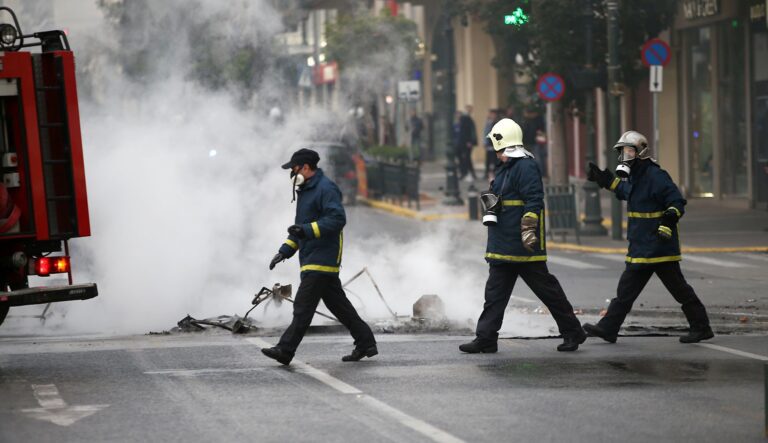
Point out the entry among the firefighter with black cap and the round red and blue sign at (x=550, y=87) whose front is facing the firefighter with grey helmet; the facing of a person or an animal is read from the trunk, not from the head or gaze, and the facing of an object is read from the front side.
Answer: the round red and blue sign

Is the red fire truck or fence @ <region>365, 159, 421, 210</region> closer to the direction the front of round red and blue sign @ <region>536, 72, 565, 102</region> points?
the red fire truck

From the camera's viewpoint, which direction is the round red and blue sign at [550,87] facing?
toward the camera

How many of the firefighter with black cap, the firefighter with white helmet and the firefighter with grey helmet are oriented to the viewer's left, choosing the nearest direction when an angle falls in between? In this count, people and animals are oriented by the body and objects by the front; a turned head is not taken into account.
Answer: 3

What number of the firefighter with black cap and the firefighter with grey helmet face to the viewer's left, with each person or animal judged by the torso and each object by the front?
2

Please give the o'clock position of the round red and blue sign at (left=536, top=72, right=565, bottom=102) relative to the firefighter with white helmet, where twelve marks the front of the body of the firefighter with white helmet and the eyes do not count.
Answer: The round red and blue sign is roughly at 3 o'clock from the firefighter with white helmet.

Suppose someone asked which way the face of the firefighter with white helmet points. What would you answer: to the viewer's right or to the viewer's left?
to the viewer's left

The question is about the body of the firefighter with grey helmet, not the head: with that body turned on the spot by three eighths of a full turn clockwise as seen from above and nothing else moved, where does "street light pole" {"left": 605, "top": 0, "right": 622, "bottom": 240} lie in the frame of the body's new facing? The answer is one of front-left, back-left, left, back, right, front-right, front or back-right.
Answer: front-left

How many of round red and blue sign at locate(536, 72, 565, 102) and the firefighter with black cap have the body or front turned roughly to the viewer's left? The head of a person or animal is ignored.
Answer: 1

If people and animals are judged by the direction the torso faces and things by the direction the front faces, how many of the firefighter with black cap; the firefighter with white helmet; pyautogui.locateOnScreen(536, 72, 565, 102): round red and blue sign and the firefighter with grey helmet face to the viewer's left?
3

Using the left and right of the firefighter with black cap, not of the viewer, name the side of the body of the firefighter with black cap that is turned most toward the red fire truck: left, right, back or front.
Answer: front

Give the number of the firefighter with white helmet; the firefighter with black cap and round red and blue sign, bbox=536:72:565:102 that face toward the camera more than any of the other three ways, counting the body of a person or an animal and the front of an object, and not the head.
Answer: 1

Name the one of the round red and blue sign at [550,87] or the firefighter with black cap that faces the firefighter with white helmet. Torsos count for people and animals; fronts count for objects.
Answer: the round red and blue sign
